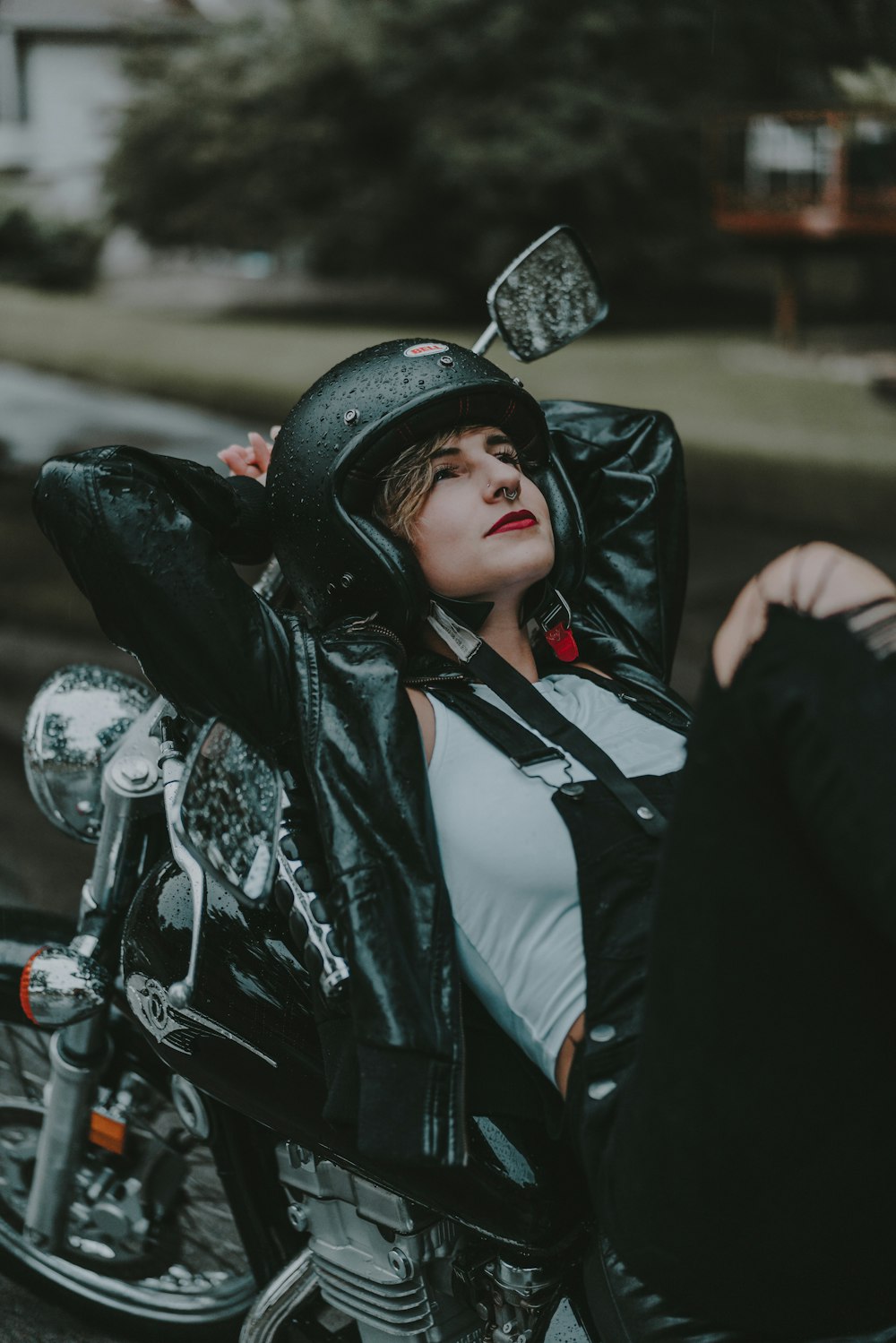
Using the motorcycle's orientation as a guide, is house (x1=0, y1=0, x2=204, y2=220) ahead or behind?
ahead

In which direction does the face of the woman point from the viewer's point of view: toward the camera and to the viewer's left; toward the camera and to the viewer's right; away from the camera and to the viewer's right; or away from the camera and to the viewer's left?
toward the camera and to the viewer's right

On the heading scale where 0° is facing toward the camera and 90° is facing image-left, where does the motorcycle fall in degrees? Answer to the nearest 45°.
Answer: approximately 135°
